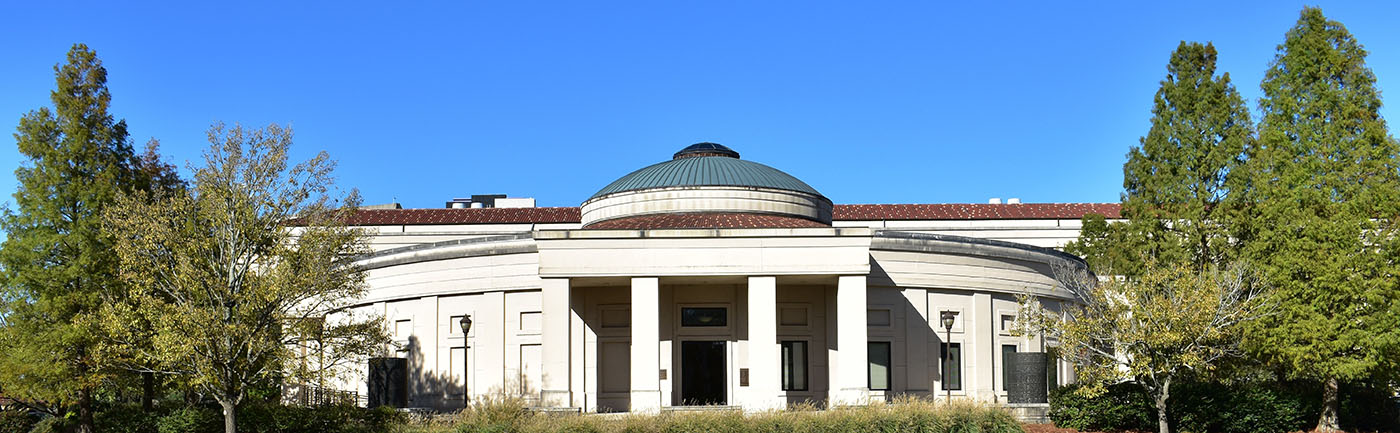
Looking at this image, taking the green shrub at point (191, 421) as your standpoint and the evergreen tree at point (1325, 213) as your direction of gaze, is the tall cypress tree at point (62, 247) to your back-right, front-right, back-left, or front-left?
back-left

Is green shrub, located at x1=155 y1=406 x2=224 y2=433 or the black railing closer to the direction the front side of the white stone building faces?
the green shrub

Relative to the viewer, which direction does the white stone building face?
toward the camera

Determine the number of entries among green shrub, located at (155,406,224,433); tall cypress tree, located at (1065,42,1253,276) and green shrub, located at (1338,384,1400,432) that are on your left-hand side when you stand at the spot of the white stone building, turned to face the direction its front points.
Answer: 2

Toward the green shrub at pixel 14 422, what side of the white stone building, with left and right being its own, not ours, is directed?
right

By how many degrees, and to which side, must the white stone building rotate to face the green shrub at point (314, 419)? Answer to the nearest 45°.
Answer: approximately 45° to its right

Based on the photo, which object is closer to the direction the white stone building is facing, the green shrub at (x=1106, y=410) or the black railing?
the green shrub

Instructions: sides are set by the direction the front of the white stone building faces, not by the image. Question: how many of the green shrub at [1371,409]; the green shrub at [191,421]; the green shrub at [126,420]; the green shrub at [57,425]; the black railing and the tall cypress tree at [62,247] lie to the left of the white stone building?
1

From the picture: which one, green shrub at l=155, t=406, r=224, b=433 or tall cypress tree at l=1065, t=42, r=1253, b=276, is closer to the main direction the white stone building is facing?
the green shrub

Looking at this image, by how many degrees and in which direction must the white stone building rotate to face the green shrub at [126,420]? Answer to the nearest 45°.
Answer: approximately 45° to its right

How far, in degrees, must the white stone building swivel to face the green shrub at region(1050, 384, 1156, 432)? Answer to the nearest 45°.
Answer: approximately 45° to its left

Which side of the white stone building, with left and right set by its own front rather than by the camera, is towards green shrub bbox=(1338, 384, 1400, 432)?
left

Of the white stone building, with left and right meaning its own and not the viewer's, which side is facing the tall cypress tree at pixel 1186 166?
left
